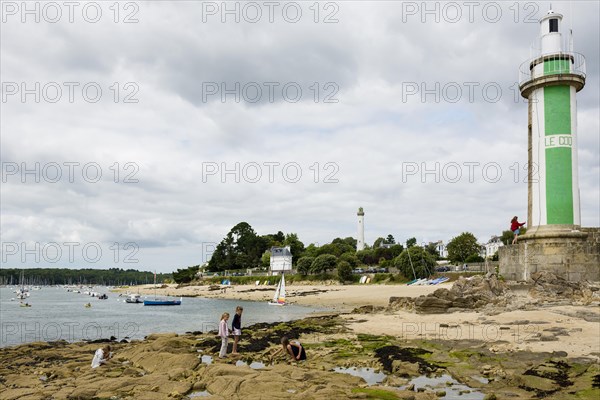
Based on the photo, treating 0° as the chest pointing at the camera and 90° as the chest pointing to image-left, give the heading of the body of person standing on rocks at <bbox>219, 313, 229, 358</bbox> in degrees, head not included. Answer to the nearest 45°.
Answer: approximately 270°

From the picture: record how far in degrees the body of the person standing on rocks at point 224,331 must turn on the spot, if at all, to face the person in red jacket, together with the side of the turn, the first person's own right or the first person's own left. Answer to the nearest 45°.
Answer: approximately 45° to the first person's own left

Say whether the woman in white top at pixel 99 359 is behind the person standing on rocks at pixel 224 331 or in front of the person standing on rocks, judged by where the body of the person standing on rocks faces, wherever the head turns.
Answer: behind
